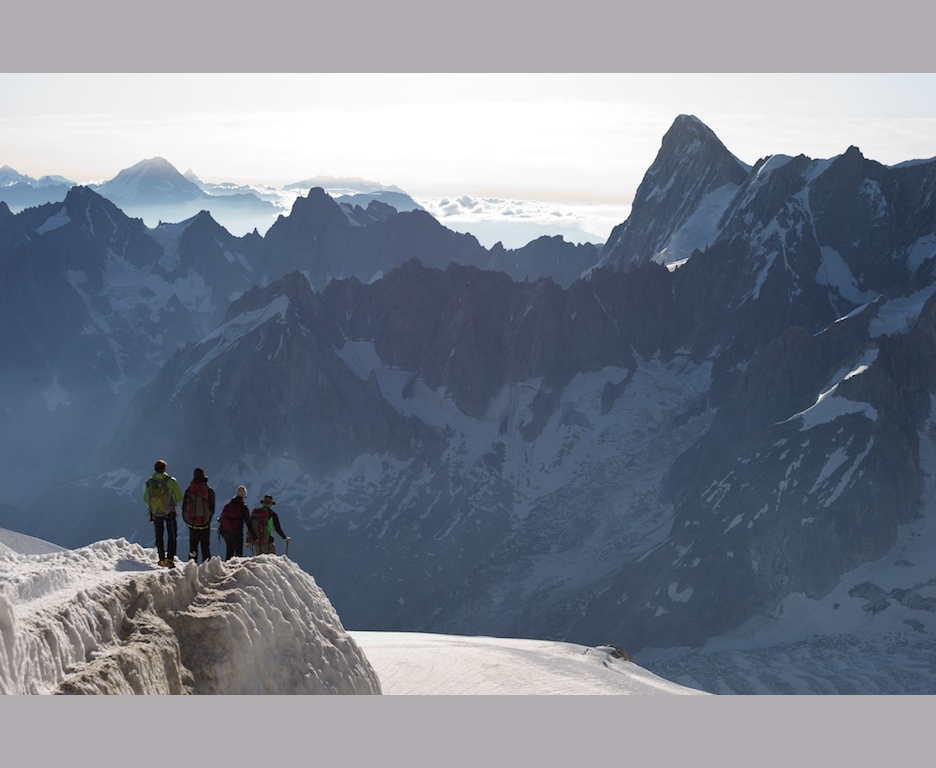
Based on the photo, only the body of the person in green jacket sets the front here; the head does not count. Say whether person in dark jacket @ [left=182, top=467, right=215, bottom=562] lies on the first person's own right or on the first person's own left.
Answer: on the first person's own right

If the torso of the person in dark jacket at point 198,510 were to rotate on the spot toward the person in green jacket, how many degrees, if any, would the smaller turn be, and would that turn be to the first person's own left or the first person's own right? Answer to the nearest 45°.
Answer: approximately 90° to the first person's own left

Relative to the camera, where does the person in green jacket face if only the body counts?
away from the camera

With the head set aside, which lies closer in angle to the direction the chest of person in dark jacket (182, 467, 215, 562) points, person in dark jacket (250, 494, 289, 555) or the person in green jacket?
the person in dark jacket

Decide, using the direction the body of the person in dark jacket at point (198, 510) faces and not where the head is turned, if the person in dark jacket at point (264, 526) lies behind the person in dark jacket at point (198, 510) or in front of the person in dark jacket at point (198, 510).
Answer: in front

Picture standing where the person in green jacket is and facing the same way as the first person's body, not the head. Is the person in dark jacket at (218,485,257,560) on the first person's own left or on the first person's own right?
on the first person's own right

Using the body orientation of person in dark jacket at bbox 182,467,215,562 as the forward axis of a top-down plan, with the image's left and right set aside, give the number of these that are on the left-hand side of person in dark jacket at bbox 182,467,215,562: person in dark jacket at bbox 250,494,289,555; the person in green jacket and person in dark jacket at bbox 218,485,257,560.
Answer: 1

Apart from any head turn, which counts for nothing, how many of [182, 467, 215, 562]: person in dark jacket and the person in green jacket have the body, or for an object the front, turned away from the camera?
2

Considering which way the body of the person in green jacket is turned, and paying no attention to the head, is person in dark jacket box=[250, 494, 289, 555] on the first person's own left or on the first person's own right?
on the first person's own right

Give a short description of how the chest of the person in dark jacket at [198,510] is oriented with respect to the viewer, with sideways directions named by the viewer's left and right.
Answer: facing away from the viewer
